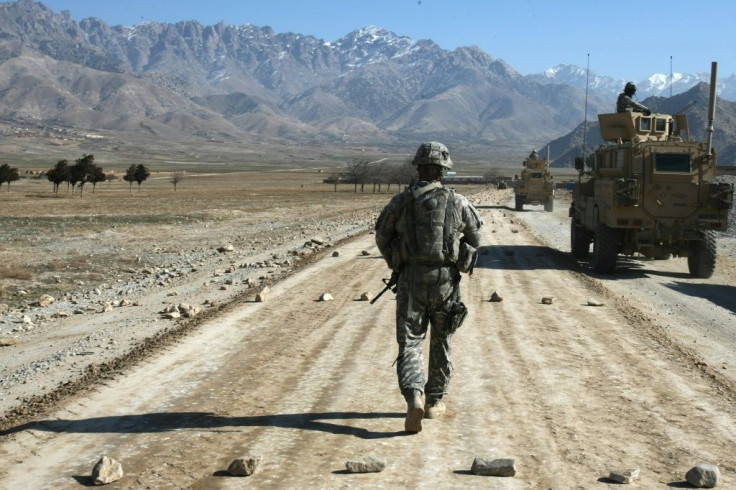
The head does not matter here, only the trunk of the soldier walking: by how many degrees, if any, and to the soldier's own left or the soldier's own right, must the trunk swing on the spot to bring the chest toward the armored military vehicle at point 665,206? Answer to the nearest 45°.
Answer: approximately 45° to the soldier's own right

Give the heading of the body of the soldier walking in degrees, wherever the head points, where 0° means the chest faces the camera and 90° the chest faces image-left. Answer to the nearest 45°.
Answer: approximately 180°

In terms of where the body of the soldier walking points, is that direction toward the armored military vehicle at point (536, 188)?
yes
